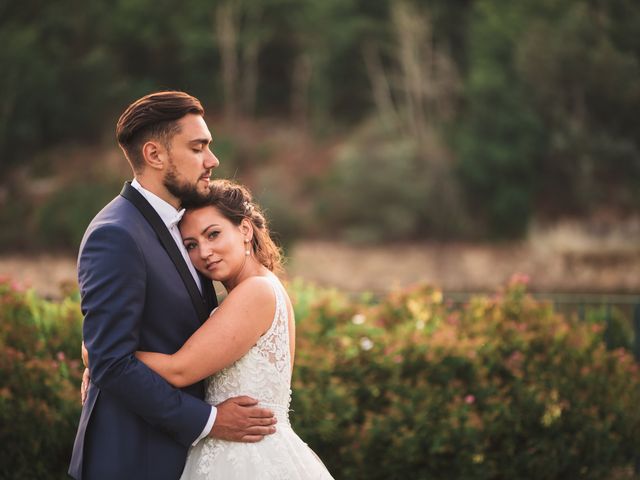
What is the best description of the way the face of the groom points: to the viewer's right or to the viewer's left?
to the viewer's right

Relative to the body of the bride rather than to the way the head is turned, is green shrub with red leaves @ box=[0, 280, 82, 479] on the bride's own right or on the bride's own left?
on the bride's own right

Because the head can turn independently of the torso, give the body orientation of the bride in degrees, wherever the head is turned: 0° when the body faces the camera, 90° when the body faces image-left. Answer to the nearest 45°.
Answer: approximately 90°

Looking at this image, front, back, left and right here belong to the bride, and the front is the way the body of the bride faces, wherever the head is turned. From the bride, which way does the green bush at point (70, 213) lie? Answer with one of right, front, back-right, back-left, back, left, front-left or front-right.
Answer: right

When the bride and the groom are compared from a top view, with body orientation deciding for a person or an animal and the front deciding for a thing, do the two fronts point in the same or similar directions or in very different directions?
very different directions

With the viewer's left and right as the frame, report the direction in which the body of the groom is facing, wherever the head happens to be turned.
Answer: facing to the right of the viewer

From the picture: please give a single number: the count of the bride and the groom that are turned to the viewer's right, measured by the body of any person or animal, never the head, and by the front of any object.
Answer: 1

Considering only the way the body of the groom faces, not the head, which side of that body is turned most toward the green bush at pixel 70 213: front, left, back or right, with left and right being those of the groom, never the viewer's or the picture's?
left

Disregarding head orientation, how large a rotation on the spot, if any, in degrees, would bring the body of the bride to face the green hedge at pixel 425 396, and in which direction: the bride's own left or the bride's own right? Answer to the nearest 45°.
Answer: approximately 135° to the bride's own right

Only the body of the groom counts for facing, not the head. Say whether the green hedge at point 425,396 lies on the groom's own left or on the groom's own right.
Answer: on the groom's own left

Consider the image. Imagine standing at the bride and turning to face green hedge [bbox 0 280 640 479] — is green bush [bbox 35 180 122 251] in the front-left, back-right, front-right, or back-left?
front-left
